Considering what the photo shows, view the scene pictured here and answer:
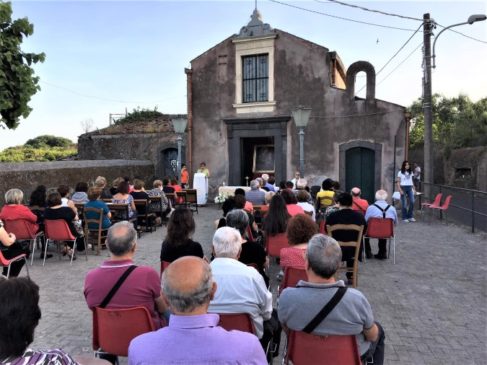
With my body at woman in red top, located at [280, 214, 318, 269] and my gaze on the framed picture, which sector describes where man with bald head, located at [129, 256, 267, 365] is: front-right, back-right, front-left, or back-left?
back-left

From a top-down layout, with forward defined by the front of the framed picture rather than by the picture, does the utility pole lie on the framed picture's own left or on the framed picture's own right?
on the framed picture's own left

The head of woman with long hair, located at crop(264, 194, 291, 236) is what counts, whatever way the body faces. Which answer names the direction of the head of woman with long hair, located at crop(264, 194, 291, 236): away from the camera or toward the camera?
away from the camera

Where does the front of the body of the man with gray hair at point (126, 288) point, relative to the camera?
away from the camera

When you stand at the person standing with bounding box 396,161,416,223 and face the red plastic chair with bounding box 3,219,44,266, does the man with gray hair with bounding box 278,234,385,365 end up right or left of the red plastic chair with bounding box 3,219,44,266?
left

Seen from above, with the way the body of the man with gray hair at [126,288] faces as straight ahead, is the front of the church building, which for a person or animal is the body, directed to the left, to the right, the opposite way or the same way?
the opposite way

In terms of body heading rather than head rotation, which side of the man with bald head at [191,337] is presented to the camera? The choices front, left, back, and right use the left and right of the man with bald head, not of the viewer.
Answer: back

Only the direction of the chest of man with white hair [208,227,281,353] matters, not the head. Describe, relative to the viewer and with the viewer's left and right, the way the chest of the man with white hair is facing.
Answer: facing away from the viewer

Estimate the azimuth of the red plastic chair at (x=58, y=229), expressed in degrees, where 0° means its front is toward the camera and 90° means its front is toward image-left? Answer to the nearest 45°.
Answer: approximately 225°

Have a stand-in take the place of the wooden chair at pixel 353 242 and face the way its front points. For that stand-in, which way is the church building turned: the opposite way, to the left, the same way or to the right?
the opposite way

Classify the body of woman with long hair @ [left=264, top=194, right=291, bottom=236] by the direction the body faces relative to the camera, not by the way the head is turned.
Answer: away from the camera

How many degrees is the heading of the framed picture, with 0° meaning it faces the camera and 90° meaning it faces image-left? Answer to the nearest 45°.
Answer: approximately 0°

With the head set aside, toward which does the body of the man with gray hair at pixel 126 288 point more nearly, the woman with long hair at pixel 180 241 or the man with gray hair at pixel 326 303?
the woman with long hair

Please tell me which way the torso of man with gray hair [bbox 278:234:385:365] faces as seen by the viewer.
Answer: away from the camera
